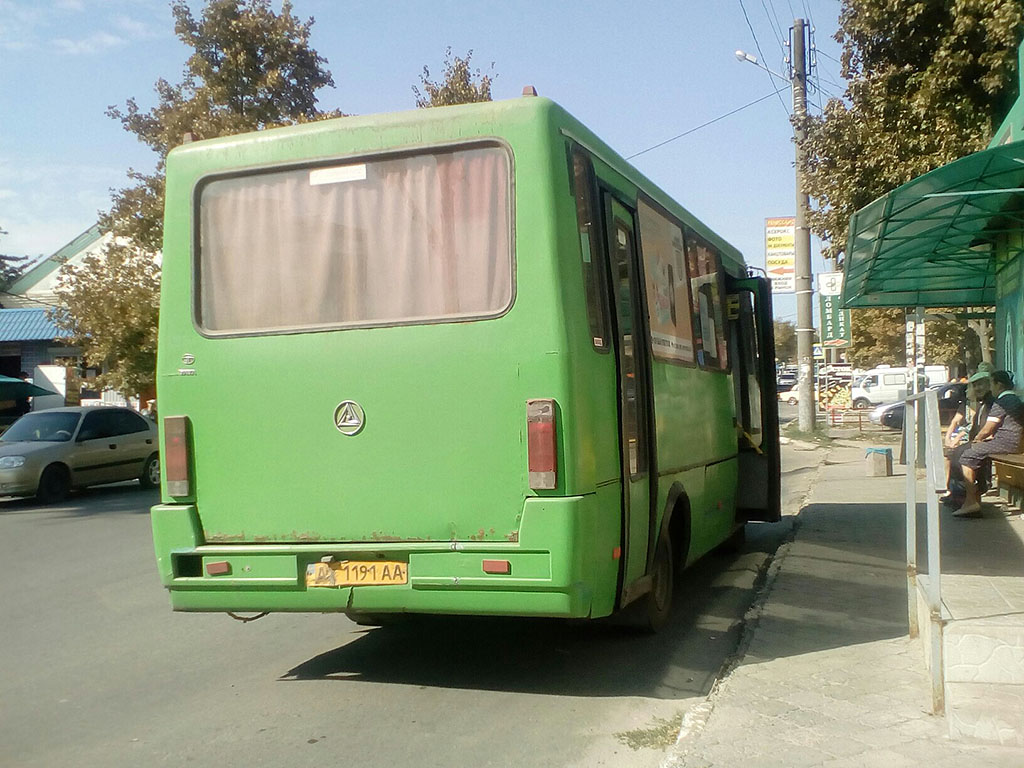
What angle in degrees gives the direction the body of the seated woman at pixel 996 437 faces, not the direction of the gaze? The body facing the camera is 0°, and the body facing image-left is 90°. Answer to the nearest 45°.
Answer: approximately 90°

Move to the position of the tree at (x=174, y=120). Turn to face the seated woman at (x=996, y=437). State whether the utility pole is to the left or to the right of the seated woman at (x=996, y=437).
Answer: left

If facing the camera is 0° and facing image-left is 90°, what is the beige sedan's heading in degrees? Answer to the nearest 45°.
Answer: approximately 45°

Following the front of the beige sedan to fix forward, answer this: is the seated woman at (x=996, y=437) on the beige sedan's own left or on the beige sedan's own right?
on the beige sedan's own left

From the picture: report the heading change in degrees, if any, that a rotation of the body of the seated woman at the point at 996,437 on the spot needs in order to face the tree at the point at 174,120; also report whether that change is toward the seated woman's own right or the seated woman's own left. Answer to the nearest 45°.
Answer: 0° — they already face it
